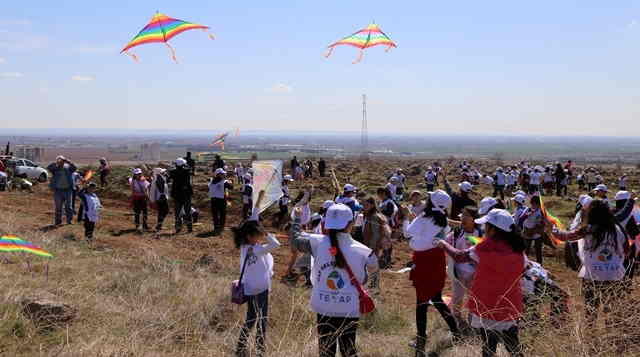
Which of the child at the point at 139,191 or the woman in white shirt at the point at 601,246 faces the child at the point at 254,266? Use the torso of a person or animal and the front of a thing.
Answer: the child at the point at 139,191

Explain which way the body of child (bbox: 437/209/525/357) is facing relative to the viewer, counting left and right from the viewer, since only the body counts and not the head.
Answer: facing away from the viewer and to the left of the viewer

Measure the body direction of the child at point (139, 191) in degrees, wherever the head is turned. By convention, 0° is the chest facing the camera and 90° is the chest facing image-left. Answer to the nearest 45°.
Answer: approximately 0°

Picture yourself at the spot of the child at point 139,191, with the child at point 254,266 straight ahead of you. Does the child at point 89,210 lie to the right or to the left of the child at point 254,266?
right

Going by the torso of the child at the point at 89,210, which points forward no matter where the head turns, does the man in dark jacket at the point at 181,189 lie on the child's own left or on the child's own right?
on the child's own left

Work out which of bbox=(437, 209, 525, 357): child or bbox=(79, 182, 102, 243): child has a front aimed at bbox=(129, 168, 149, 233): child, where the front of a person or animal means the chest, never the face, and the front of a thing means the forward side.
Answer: bbox=(437, 209, 525, 357): child

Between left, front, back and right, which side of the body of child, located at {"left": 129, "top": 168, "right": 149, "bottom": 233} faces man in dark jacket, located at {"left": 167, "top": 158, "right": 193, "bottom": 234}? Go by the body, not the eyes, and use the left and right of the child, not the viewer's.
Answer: left

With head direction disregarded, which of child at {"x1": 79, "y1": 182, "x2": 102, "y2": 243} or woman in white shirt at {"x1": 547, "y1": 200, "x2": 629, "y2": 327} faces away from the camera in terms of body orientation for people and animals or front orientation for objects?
the woman in white shirt

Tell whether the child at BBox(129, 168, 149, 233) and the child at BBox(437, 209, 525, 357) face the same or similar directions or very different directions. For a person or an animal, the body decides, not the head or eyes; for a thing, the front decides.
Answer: very different directions

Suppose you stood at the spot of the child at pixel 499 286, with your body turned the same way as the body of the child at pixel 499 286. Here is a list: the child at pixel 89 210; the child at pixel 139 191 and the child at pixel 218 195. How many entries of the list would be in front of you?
3

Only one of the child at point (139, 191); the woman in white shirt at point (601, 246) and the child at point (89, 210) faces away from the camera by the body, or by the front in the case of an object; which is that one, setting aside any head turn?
the woman in white shirt

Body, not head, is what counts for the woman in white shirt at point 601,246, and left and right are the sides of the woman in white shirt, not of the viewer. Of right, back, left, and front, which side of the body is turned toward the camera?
back

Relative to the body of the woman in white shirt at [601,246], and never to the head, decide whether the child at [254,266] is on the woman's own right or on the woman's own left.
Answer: on the woman's own left
